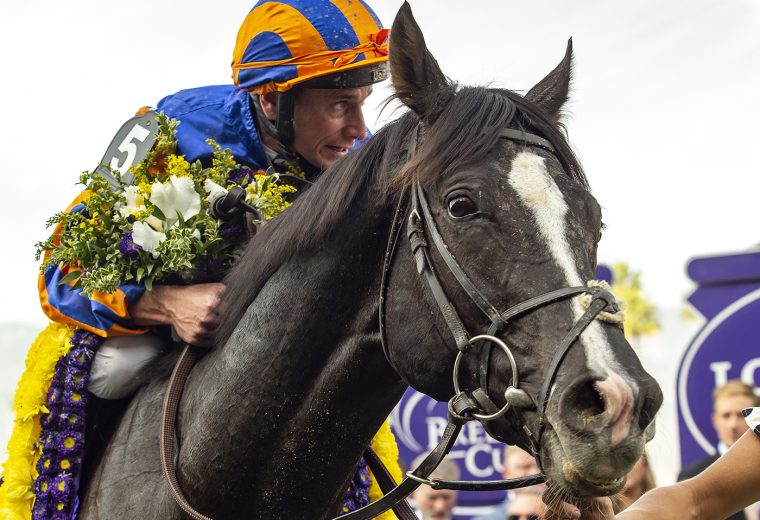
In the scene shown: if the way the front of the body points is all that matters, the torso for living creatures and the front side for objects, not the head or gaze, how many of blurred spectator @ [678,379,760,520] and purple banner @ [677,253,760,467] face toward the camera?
2

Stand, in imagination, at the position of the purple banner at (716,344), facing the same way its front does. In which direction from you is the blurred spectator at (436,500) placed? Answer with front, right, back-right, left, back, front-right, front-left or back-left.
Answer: front-right

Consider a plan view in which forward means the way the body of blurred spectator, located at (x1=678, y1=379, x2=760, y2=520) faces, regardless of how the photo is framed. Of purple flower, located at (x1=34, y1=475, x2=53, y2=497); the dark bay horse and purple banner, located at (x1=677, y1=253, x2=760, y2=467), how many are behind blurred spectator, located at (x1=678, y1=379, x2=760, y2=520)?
1

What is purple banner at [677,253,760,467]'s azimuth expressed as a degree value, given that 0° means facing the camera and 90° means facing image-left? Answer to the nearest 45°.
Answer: approximately 0°

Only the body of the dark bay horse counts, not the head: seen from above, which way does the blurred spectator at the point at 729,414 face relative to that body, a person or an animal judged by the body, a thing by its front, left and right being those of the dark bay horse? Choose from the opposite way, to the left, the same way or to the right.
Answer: to the right

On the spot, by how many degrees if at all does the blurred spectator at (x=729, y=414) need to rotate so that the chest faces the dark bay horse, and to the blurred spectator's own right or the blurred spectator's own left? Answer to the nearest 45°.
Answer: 0° — they already face it

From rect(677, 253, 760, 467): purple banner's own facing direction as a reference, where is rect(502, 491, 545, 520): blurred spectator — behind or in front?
in front

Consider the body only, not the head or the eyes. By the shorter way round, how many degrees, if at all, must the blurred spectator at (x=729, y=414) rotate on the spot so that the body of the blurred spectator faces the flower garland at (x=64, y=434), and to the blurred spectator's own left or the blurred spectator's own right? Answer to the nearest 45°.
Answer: approximately 45° to the blurred spectator's own right

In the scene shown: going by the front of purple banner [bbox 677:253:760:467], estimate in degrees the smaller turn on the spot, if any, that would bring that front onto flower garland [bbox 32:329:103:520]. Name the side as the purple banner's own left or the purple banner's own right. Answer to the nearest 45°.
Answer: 0° — it already faces it

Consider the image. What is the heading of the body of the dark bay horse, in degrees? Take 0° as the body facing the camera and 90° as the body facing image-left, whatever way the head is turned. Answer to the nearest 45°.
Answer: approximately 315°
